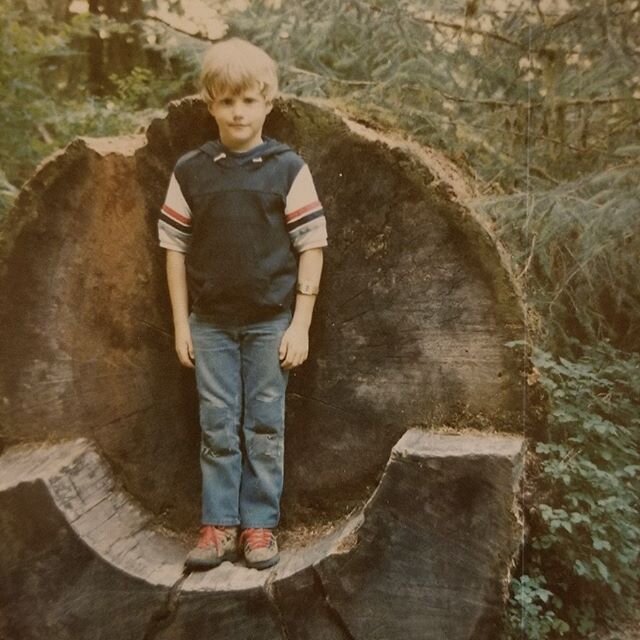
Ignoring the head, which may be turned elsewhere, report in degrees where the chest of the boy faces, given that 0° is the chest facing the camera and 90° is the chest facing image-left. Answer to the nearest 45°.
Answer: approximately 0°
